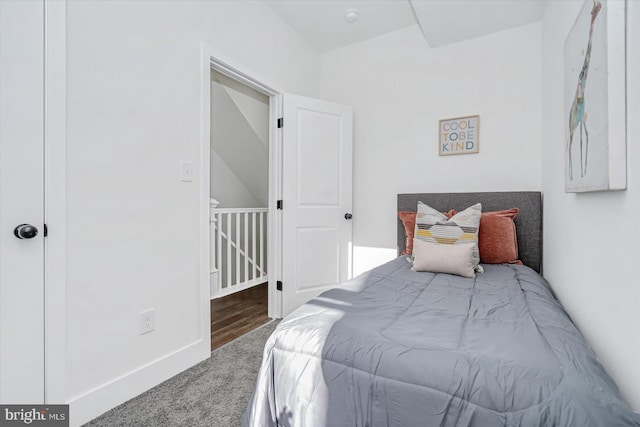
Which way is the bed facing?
toward the camera

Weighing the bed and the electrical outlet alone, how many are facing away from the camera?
0

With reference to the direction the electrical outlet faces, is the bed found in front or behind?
in front

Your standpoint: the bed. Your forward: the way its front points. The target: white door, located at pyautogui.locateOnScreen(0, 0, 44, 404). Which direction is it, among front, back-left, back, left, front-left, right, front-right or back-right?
right

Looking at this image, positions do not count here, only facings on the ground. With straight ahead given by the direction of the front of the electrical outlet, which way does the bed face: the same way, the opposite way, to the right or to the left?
to the right

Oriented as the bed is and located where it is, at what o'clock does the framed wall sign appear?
The framed wall sign is roughly at 6 o'clock from the bed.

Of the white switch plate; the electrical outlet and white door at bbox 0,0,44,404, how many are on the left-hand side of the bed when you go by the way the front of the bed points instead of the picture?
0

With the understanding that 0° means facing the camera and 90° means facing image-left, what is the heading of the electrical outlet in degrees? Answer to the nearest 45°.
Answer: approximately 315°

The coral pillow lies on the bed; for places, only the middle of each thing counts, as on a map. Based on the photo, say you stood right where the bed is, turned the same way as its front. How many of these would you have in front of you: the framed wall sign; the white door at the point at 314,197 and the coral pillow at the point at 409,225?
0

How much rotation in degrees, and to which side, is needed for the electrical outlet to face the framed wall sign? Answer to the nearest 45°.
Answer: approximately 45° to its left

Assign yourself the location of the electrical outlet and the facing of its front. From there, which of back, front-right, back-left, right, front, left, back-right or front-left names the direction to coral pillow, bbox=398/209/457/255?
front-left

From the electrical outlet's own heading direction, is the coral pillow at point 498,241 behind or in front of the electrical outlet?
in front
